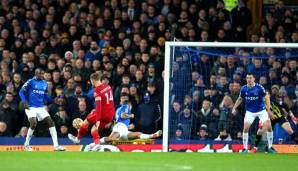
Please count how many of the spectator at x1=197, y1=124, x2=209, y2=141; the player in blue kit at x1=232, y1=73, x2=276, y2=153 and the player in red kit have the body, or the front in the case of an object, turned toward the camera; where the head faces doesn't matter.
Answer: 2

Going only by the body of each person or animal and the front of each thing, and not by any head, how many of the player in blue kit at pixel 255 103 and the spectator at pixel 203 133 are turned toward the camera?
2

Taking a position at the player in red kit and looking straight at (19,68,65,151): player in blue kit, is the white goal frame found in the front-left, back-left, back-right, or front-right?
back-right

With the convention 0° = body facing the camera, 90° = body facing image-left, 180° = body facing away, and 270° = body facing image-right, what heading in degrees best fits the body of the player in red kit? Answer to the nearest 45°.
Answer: approximately 135°

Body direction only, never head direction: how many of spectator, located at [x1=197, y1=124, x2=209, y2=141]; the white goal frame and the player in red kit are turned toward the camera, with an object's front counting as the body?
2
